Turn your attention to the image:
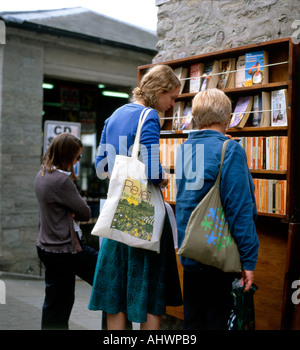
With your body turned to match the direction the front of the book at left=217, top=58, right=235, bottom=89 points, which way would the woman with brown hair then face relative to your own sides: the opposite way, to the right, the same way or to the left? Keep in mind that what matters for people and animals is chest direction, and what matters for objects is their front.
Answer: the opposite way

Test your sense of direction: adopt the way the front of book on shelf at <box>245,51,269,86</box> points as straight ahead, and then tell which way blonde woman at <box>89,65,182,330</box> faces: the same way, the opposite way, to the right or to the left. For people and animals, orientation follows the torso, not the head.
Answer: the opposite way

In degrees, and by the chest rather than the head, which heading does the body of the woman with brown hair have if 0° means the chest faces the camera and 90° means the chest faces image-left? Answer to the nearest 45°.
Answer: approximately 225°

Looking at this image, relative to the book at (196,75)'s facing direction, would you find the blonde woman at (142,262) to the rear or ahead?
ahead

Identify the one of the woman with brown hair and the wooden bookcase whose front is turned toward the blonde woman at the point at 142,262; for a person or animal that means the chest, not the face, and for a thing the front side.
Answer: the wooden bookcase

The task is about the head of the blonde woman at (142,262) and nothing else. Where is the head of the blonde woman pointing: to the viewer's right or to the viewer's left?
to the viewer's right

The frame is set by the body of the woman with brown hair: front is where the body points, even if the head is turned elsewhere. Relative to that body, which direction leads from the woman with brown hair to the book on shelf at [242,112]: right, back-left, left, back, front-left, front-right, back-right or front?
front-right

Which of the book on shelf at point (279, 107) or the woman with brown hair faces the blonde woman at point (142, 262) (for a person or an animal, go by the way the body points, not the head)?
the book on shelf

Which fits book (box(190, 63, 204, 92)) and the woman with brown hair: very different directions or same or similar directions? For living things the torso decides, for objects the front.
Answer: very different directions
